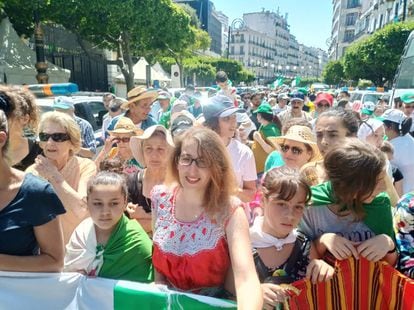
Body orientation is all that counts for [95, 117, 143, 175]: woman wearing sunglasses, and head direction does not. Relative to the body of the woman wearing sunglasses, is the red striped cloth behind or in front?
in front

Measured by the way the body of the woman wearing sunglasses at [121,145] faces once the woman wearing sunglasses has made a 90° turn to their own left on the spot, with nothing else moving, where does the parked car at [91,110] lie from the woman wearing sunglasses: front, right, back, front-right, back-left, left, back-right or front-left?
left

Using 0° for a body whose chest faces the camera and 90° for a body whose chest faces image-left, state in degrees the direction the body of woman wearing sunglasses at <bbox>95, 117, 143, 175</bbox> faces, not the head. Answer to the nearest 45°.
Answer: approximately 0°

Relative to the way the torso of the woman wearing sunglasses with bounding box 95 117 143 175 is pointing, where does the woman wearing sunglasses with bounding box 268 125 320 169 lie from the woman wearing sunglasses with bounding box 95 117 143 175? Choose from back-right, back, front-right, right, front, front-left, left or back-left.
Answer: front-left

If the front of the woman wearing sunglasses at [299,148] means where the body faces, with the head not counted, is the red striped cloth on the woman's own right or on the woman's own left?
on the woman's own left

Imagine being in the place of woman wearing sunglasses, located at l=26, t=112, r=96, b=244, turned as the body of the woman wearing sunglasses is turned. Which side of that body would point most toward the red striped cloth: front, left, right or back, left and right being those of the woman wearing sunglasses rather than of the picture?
left

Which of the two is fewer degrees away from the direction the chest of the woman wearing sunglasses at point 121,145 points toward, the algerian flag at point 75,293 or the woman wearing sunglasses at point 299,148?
the algerian flag

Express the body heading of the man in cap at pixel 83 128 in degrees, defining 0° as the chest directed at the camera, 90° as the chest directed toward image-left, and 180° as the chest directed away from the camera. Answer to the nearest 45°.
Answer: approximately 45°

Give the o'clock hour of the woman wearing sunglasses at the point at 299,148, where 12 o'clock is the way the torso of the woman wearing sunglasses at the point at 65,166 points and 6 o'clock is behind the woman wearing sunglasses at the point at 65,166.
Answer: the woman wearing sunglasses at the point at 299,148 is roughly at 8 o'clock from the woman wearing sunglasses at the point at 65,166.

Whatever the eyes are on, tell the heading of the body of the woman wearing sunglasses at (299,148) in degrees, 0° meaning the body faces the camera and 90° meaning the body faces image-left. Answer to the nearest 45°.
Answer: approximately 45°

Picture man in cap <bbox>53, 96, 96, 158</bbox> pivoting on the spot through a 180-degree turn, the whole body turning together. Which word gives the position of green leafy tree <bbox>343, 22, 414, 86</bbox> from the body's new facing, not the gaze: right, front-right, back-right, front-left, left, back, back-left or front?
front

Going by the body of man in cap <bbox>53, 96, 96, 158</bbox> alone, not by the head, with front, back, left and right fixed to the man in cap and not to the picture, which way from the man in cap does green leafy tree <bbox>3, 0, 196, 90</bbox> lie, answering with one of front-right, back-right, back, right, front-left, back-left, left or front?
back-right

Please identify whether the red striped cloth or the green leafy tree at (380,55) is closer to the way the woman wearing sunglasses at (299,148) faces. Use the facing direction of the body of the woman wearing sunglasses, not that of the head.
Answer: the red striped cloth

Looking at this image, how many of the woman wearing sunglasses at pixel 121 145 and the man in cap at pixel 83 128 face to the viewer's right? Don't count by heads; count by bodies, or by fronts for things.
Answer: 0
